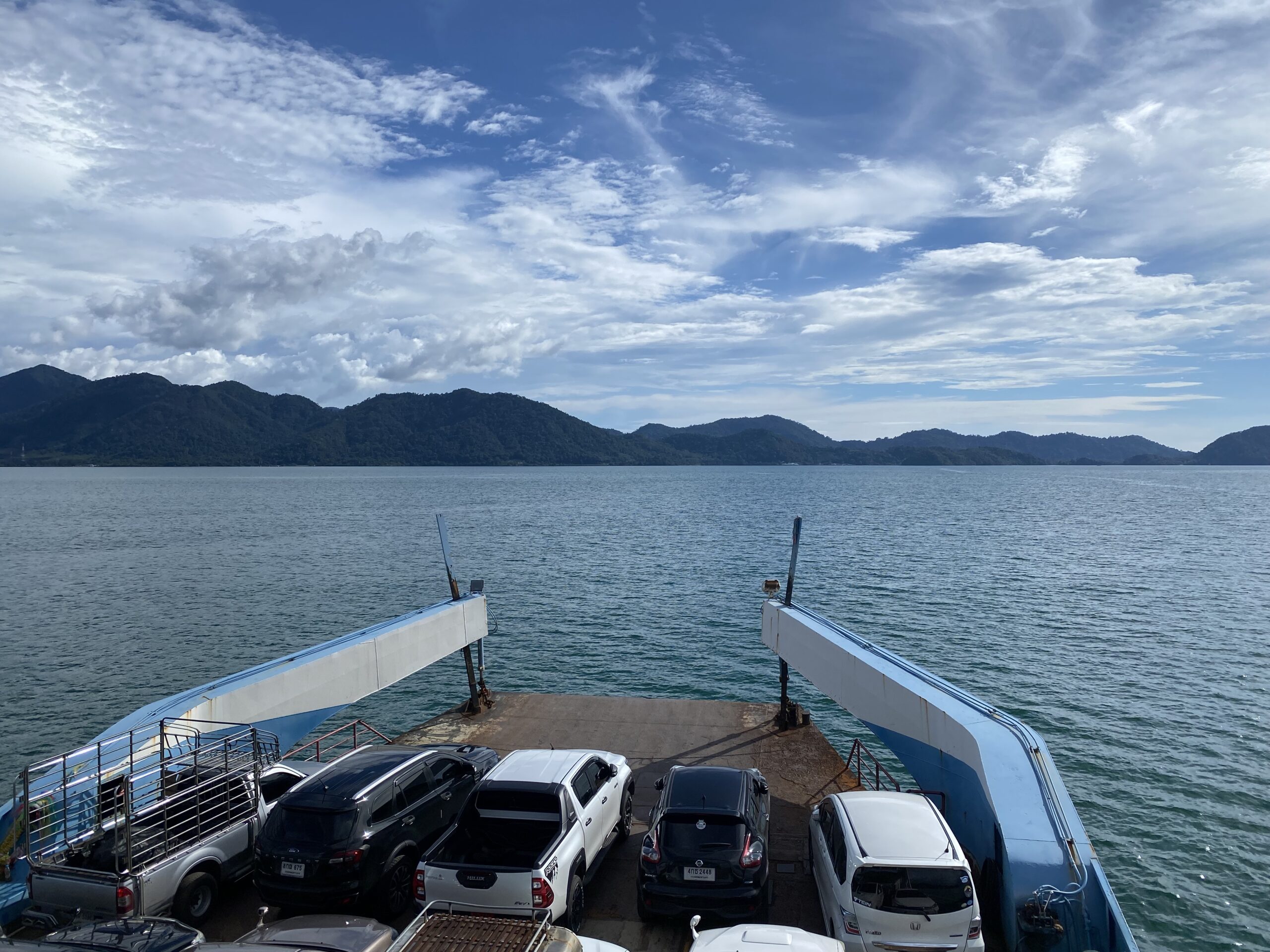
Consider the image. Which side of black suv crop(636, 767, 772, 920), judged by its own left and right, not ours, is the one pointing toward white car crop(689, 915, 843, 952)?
back

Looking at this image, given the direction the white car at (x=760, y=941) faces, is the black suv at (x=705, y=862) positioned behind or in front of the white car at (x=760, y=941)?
in front

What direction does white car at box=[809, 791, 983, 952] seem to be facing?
away from the camera

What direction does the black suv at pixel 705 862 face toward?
away from the camera

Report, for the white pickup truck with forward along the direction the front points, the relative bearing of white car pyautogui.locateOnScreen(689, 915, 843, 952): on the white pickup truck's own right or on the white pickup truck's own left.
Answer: on the white pickup truck's own right

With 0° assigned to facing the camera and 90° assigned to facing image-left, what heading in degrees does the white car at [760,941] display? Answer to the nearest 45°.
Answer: approximately 180°

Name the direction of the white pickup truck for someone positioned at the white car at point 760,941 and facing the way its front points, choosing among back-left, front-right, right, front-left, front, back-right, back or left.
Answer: front-left

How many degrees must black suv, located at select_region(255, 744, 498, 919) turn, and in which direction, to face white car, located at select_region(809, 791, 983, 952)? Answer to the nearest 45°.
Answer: approximately 90° to its right

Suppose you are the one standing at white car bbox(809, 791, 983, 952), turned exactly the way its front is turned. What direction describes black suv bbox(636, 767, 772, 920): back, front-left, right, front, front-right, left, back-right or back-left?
left

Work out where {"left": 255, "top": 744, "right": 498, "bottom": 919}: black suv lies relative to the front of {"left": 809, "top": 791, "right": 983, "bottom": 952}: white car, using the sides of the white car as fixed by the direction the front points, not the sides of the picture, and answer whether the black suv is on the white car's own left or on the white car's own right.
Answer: on the white car's own left

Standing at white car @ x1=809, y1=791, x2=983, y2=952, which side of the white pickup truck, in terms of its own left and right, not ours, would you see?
right

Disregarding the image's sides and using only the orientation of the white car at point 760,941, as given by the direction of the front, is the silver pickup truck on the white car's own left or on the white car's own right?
on the white car's own left

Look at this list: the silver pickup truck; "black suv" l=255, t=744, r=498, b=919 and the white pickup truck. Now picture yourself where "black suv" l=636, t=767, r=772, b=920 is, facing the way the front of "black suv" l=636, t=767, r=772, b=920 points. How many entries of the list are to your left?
3
